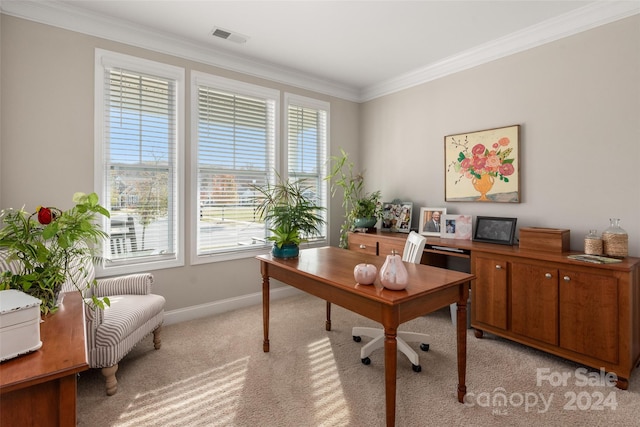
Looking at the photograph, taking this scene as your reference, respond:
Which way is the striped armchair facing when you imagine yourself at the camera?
facing the viewer and to the right of the viewer

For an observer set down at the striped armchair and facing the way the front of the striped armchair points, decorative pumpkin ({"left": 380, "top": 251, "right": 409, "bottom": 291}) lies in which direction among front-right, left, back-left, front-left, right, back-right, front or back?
front

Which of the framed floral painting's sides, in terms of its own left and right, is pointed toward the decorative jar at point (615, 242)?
left

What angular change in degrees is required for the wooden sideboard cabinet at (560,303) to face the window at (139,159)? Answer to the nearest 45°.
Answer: approximately 45° to its right

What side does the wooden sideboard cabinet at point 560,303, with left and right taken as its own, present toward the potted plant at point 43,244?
front

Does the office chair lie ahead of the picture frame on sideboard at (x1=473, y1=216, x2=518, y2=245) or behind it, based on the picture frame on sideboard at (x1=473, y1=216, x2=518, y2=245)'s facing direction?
ahead

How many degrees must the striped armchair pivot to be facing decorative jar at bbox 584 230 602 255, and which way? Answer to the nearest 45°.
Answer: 0° — it already faces it

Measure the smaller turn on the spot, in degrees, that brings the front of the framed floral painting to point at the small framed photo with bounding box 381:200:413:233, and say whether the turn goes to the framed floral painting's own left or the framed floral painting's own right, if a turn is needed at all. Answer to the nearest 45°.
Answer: approximately 45° to the framed floral painting's own right

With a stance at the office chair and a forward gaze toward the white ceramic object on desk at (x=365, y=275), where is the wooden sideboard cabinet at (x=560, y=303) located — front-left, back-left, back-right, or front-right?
back-left

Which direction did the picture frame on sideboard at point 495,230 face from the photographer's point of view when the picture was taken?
facing the viewer and to the left of the viewer

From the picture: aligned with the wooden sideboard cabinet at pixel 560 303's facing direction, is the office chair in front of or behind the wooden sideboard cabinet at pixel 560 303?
in front

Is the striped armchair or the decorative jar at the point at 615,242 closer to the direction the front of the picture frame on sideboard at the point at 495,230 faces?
the striped armchair
